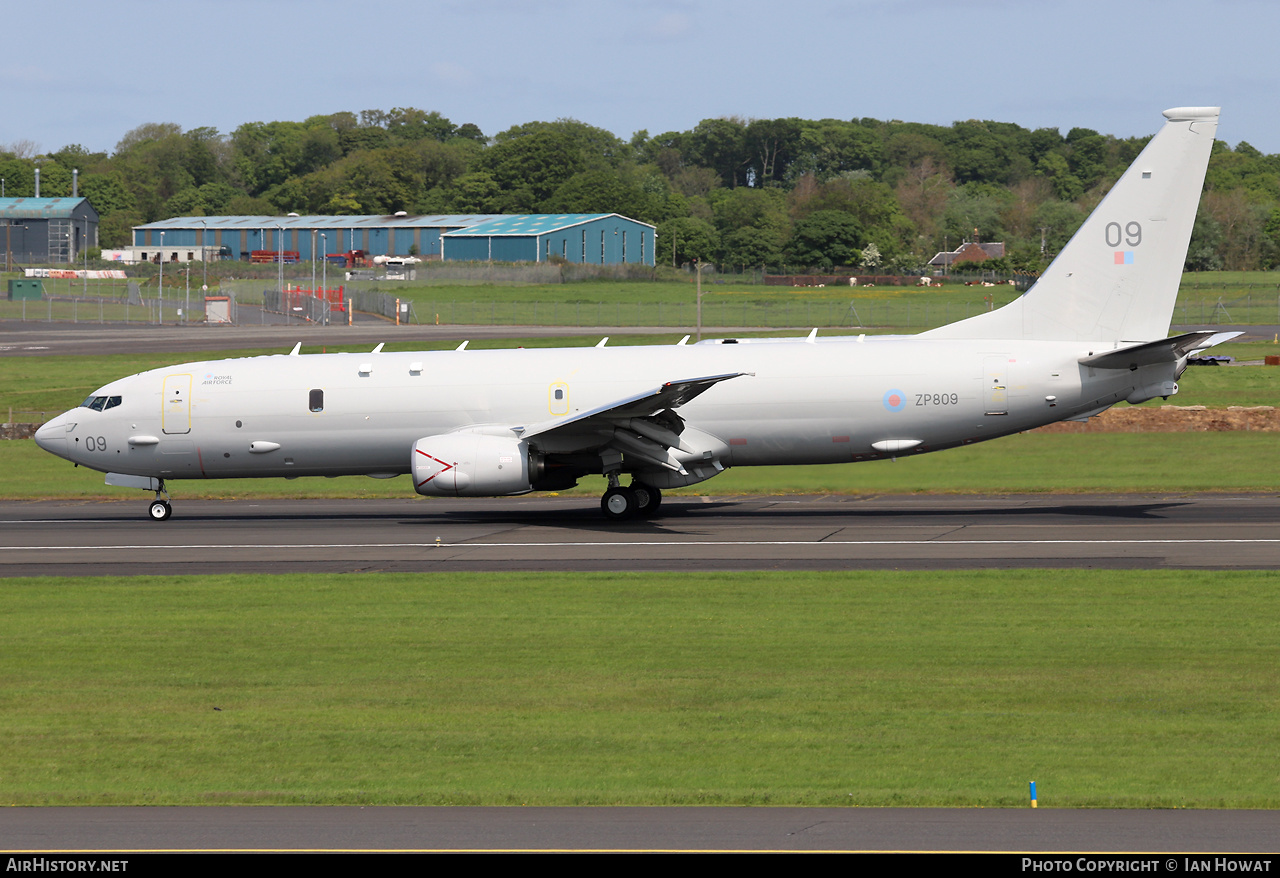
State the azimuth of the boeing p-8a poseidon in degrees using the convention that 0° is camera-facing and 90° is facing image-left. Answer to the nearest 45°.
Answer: approximately 90°
